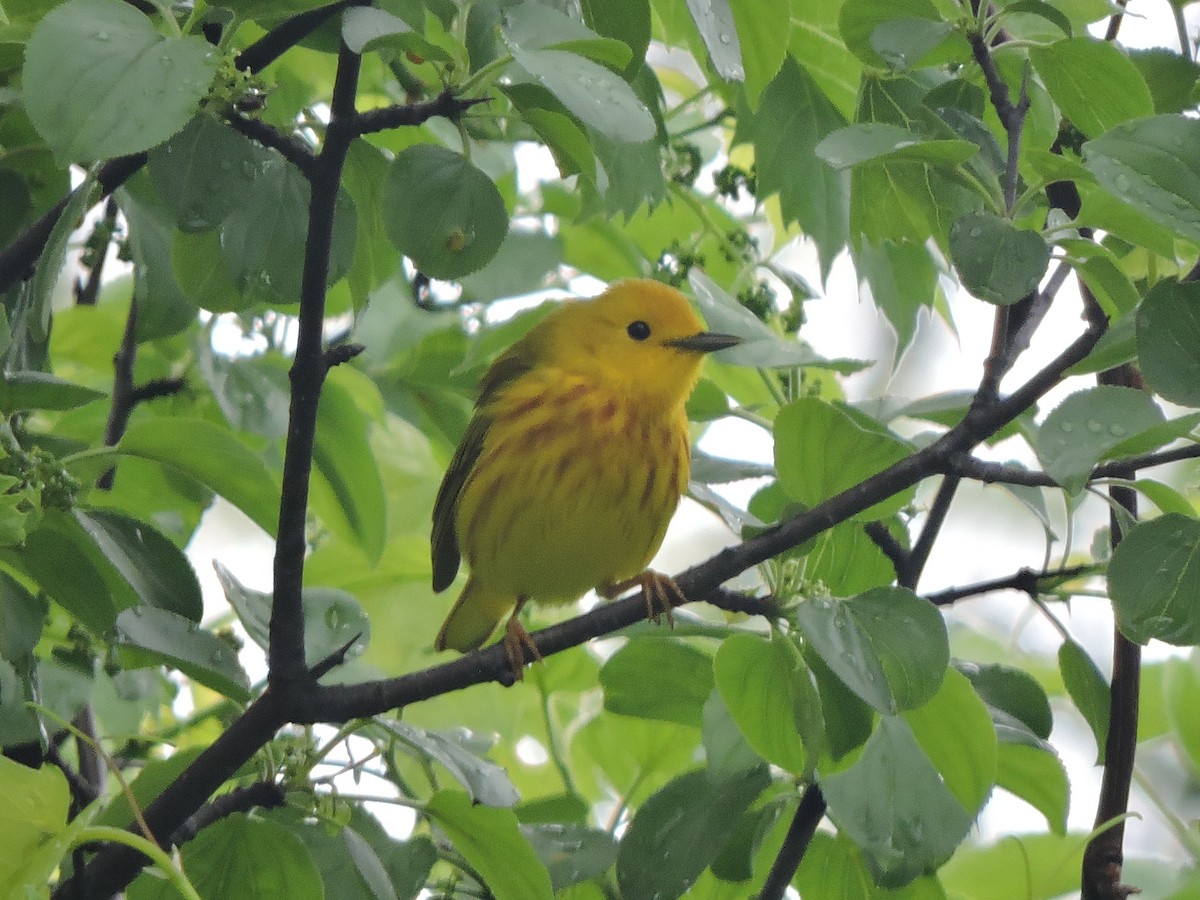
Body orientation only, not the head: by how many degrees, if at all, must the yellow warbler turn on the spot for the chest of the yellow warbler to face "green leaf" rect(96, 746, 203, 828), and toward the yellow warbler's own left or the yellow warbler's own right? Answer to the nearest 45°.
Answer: approximately 90° to the yellow warbler's own right

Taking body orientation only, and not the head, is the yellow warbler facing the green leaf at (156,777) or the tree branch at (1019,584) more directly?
the tree branch

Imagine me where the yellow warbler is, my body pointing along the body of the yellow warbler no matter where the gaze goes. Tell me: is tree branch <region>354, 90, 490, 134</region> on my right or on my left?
on my right

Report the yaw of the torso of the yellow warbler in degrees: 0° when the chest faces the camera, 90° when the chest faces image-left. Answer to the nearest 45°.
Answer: approximately 315°
